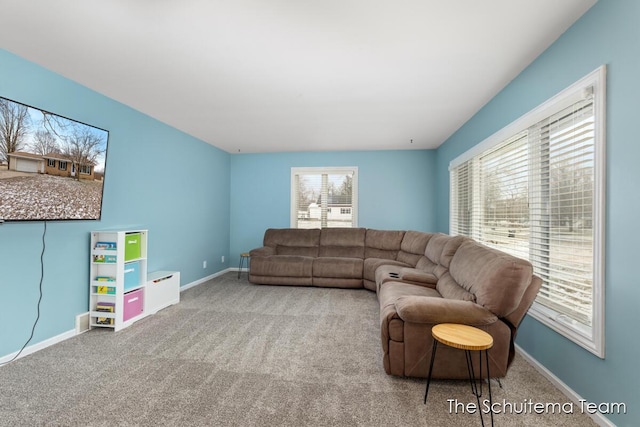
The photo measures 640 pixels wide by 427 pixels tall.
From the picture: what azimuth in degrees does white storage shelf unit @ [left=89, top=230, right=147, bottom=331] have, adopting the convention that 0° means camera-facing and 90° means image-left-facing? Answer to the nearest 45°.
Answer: approximately 315°

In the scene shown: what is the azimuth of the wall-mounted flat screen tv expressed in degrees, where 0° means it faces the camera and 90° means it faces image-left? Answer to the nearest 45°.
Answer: approximately 315°

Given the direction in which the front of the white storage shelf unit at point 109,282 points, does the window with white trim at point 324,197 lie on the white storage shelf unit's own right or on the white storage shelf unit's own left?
on the white storage shelf unit's own left

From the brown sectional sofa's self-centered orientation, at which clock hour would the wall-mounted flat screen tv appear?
The wall-mounted flat screen tv is roughly at 1 o'clock from the brown sectional sofa.
